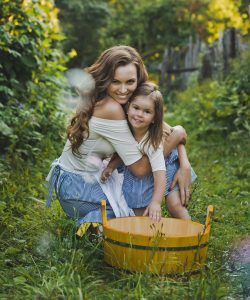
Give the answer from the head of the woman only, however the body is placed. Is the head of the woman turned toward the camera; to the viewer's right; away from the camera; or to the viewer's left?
toward the camera

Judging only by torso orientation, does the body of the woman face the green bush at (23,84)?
no

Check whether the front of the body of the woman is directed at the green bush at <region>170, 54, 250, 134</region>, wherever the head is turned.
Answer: no

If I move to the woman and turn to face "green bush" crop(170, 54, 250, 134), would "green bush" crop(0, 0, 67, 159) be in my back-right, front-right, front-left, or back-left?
front-left

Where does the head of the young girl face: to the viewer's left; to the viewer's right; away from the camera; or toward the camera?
toward the camera
